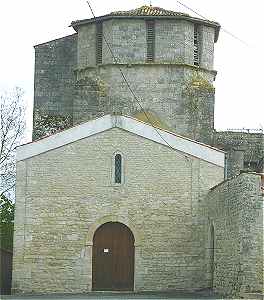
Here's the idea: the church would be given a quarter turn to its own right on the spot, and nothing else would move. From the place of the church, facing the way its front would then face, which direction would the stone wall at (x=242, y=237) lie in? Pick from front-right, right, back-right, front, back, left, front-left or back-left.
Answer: back-left

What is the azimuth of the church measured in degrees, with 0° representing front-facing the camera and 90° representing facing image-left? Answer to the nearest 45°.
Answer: approximately 0°

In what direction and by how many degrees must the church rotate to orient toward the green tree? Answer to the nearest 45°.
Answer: approximately 135° to its right
